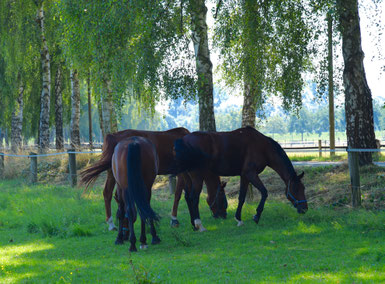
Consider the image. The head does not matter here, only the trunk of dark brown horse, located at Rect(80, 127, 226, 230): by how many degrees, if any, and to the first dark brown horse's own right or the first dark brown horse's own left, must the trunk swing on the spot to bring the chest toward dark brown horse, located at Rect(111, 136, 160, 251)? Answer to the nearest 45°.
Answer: approximately 90° to the first dark brown horse's own right

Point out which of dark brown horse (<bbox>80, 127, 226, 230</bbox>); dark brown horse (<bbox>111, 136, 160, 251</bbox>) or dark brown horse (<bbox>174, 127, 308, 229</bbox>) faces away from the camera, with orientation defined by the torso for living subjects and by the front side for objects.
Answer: dark brown horse (<bbox>111, 136, 160, 251</bbox>)

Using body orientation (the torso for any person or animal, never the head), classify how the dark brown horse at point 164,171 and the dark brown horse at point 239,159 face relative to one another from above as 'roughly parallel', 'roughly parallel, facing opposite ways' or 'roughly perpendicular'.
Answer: roughly parallel

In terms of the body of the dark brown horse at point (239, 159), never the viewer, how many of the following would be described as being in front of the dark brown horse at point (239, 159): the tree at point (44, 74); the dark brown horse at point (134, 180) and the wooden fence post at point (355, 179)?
1

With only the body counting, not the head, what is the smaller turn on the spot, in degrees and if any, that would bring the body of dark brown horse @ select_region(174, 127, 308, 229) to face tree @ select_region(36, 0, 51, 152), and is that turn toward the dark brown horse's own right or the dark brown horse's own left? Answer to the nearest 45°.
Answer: approximately 135° to the dark brown horse's own left

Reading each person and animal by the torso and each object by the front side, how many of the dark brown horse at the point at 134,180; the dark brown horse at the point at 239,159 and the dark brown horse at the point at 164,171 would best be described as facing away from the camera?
1

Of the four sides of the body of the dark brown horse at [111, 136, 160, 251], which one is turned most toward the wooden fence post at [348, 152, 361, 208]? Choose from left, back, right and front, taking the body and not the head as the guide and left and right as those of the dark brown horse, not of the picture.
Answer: right

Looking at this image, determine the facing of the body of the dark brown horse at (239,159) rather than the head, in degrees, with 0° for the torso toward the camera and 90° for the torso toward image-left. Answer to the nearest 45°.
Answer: approximately 270°

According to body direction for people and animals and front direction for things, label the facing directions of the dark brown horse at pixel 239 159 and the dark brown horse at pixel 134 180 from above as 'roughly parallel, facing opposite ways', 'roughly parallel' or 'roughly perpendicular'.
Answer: roughly perpendicular

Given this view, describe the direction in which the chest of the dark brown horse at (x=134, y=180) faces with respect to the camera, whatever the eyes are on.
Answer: away from the camera

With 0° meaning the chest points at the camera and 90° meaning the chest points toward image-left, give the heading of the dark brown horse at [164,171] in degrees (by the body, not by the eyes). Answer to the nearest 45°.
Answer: approximately 270°

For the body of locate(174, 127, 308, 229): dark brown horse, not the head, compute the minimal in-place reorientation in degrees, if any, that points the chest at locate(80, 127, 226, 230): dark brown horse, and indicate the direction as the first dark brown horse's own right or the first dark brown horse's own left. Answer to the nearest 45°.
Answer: approximately 180°

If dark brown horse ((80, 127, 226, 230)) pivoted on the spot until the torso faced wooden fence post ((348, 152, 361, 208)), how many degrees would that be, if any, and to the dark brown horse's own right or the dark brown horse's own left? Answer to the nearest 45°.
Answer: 0° — it already faces it

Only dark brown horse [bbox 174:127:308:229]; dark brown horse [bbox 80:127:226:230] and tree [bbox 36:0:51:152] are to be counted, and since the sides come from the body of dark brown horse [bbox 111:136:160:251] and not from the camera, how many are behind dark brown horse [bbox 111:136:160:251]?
0

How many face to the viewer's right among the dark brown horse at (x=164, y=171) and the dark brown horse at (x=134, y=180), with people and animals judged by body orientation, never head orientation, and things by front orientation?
1

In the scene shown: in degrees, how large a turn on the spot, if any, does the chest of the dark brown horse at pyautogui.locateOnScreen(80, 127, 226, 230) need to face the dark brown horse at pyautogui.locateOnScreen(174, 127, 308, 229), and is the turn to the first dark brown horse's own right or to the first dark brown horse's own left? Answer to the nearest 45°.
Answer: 0° — it already faces it
